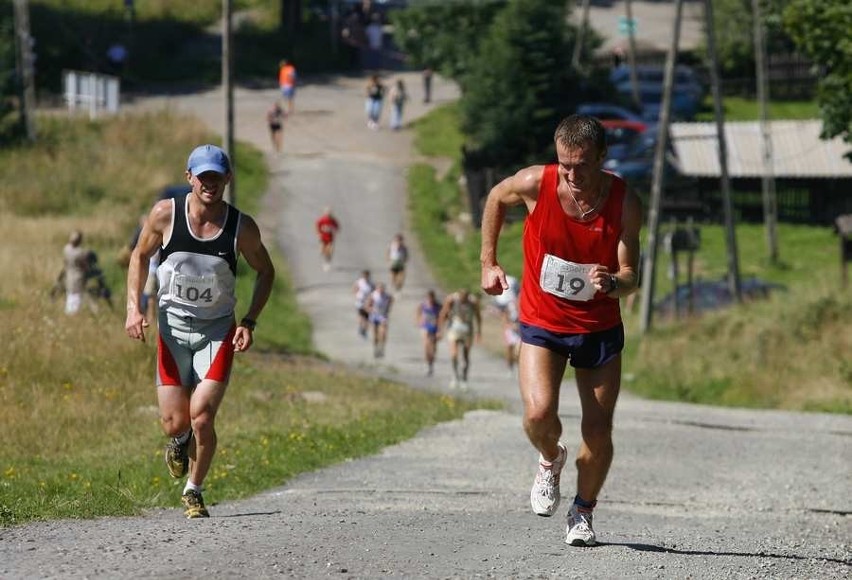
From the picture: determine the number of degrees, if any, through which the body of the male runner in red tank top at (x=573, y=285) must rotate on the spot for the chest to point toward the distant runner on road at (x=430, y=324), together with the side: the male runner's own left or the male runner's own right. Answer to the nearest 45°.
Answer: approximately 180°

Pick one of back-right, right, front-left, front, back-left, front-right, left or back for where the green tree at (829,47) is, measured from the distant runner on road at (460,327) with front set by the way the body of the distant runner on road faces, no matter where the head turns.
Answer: left

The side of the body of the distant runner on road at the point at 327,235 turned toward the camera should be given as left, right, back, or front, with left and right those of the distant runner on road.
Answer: front

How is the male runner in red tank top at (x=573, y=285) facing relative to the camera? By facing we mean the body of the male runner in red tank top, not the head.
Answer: toward the camera

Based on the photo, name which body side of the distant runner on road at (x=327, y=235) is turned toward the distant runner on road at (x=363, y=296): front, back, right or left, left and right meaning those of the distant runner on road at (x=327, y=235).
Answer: front

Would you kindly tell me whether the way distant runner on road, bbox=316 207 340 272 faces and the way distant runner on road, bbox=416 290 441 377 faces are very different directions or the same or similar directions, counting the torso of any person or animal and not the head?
same or similar directions

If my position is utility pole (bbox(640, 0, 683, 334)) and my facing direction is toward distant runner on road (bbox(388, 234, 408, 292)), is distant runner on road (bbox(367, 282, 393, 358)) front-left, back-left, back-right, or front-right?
front-left

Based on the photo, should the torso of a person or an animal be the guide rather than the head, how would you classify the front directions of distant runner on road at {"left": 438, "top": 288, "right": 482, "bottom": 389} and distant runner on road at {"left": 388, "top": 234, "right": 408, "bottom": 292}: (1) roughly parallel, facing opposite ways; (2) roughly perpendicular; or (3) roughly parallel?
roughly parallel

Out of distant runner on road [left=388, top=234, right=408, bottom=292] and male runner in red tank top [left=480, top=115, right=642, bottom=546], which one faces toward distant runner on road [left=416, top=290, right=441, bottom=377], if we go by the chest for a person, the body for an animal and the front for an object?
distant runner on road [left=388, top=234, right=408, bottom=292]

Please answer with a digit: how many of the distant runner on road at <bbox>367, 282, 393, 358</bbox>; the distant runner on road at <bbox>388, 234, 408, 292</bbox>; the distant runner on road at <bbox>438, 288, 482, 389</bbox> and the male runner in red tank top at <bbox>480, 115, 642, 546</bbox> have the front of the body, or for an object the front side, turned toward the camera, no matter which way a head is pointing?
4

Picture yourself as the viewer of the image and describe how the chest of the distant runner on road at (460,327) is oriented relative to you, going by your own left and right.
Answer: facing the viewer

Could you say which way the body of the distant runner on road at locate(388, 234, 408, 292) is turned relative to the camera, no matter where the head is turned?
toward the camera
